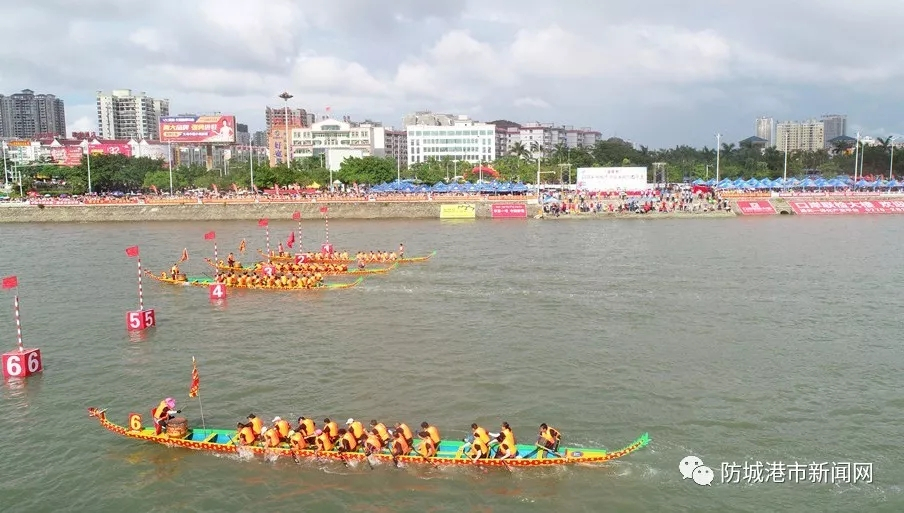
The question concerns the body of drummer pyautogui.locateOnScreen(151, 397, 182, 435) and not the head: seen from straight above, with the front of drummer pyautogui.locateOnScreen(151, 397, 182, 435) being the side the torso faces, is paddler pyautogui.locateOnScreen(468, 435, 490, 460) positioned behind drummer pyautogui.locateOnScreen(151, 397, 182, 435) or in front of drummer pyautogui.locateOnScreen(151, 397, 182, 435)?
in front

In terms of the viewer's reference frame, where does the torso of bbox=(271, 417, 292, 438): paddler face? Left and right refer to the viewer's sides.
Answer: facing to the left of the viewer

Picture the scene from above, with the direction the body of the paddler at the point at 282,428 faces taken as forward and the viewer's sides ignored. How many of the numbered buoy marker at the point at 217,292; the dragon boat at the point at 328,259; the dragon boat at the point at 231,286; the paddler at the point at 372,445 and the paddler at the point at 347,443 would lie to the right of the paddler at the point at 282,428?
3

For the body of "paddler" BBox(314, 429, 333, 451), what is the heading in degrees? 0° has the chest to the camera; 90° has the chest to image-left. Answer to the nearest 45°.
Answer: approximately 90°

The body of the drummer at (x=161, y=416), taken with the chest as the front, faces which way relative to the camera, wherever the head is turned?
to the viewer's right

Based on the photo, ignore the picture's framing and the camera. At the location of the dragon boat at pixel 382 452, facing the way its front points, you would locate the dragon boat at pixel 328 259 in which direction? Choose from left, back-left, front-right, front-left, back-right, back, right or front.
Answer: right

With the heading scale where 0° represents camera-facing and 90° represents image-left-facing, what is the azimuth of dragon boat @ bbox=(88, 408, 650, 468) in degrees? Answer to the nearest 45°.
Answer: approximately 90°

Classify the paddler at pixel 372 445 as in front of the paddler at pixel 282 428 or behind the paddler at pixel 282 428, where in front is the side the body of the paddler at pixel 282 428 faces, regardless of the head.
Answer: behind

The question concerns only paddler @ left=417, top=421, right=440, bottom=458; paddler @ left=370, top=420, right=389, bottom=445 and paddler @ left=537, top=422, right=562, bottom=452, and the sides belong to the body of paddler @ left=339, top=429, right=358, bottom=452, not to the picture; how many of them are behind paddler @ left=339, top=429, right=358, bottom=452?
3

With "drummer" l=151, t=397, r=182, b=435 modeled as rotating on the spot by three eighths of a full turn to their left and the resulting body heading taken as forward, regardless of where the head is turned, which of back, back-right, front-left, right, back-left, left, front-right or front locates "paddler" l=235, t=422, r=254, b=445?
back

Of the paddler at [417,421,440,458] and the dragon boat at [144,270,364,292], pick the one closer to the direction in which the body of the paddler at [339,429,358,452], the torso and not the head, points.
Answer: the dragon boat

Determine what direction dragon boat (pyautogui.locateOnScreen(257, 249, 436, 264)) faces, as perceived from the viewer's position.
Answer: facing to the left of the viewer

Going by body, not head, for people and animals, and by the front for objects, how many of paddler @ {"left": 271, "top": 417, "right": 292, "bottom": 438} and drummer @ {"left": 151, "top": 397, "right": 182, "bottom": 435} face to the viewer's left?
1

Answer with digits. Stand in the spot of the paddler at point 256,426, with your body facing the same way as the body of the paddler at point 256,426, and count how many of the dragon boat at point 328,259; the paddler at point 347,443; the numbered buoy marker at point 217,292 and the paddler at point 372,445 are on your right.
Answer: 2

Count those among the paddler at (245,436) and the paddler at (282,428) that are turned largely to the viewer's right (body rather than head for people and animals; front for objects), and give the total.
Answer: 0

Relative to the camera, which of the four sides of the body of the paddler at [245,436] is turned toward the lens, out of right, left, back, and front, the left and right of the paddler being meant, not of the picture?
left

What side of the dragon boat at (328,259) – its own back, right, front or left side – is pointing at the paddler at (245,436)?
left
